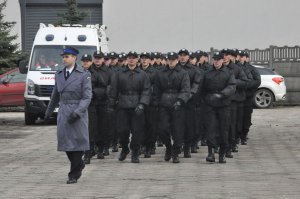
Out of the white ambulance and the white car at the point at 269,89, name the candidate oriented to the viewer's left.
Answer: the white car

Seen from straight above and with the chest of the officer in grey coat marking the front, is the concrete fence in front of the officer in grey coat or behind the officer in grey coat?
behind

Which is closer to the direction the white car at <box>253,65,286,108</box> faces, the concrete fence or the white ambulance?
the white ambulance

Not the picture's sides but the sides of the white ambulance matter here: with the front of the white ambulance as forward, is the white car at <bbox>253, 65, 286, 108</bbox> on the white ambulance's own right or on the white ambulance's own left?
on the white ambulance's own left

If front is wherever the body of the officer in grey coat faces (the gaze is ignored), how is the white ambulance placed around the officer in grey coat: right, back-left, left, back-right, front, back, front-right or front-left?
back-right

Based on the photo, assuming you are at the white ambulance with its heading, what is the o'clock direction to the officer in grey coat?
The officer in grey coat is roughly at 12 o'clock from the white ambulance.

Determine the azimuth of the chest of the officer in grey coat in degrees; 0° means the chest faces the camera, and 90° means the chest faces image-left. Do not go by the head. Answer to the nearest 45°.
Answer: approximately 45°

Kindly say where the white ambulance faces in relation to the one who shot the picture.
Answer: facing the viewer

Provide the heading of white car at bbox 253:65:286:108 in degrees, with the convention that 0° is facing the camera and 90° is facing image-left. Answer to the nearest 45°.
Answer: approximately 90°

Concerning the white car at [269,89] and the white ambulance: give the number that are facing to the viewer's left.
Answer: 1

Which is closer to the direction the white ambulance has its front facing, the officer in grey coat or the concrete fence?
the officer in grey coat
